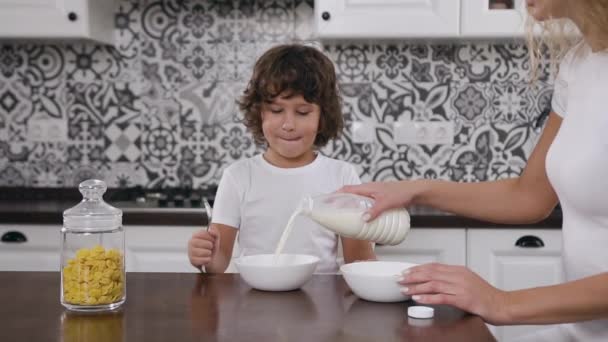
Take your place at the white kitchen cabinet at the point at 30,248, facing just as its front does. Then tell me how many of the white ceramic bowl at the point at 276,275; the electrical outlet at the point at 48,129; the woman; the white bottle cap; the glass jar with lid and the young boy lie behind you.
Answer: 1

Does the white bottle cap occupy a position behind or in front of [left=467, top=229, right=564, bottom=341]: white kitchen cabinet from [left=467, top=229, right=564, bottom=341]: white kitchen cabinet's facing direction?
in front

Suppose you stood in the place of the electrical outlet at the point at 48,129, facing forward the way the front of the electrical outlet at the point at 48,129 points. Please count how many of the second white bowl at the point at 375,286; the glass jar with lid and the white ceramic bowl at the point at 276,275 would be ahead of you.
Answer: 3

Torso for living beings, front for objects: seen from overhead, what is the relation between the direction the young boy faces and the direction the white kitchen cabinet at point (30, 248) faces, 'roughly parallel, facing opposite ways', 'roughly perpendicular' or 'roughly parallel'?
roughly parallel

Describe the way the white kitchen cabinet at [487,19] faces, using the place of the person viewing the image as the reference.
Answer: facing the viewer

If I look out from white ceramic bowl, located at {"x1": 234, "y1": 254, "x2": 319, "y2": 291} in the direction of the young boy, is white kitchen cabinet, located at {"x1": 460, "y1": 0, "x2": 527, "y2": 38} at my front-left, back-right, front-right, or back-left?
front-right

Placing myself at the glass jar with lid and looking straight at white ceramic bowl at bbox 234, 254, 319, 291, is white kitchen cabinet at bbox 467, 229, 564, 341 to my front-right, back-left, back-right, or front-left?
front-left

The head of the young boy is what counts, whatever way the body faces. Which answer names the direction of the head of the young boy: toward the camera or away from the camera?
toward the camera

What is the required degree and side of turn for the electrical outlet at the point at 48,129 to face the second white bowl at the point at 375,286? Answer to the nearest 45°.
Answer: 0° — it already faces it

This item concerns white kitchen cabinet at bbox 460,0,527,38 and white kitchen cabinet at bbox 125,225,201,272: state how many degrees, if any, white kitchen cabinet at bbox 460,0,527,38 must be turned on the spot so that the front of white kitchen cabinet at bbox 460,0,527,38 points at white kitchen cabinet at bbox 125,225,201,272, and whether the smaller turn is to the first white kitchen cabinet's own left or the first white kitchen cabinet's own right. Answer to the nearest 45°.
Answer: approximately 45° to the first white kitchen cabinet's own right

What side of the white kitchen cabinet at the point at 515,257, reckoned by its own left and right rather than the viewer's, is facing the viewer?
front

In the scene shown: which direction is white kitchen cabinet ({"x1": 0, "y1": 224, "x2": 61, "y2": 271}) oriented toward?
toward the camera

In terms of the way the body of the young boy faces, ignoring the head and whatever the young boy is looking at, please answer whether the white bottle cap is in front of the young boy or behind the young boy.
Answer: in front

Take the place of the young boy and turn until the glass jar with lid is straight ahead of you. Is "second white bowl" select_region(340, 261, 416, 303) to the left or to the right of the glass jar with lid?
left
